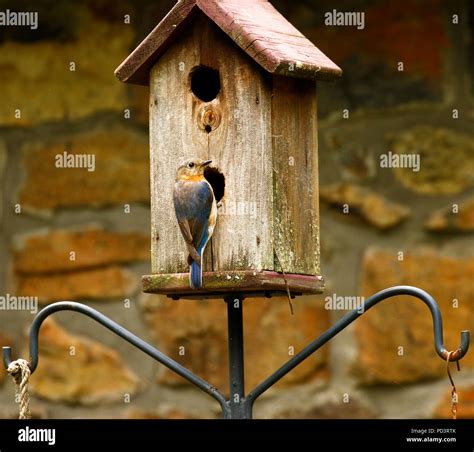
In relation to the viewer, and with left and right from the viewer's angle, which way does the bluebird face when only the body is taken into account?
facing away from the viewer and to the right of the viewer
